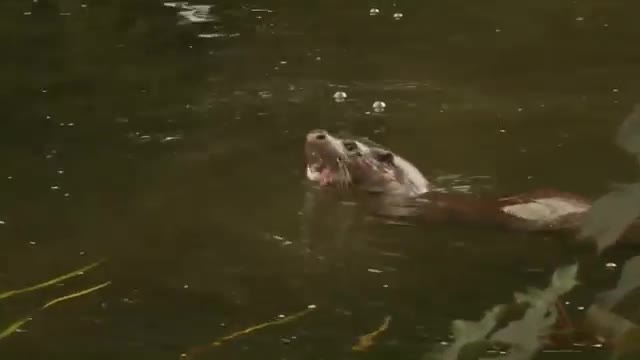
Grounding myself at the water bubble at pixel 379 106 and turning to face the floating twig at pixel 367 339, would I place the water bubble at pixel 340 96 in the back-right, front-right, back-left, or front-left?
back-right

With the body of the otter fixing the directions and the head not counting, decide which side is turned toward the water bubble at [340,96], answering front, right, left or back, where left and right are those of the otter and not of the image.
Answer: right

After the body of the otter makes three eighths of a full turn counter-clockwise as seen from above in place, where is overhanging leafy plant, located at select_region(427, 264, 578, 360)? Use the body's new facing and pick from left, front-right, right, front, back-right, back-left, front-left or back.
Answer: front-right

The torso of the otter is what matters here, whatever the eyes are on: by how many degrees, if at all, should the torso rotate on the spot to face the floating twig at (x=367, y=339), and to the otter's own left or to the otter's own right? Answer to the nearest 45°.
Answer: approximately 90° to the otter's own left

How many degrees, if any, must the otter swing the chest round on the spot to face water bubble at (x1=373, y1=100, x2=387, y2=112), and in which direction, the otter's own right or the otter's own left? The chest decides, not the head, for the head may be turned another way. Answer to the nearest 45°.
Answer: approximately 90° to the otter's own right

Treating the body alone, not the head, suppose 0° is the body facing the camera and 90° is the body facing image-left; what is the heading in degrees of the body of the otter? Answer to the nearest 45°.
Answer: approximately 90°
